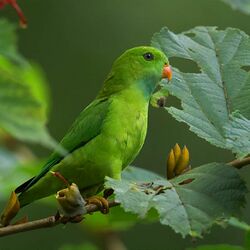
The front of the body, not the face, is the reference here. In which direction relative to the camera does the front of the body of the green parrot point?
to the viewer's right

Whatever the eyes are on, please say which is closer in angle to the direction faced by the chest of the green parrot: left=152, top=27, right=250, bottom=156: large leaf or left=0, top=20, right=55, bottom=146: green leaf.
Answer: the large leaf
